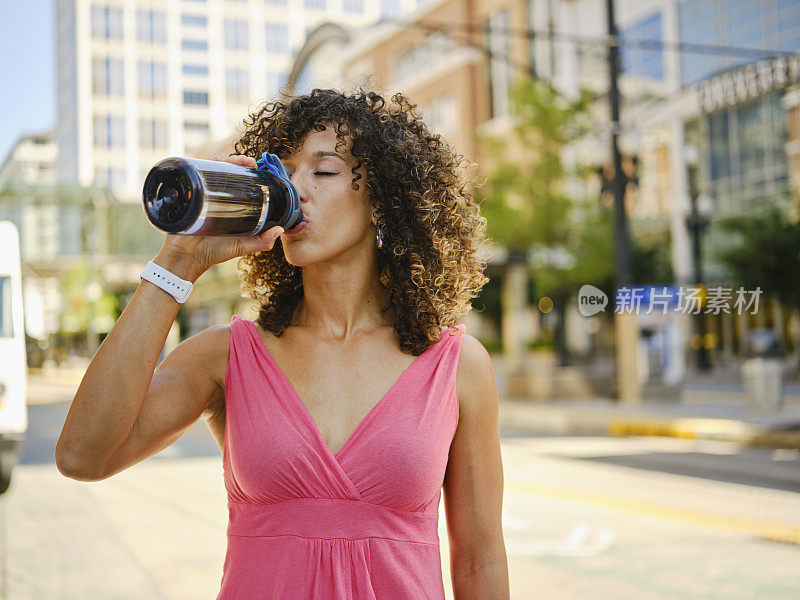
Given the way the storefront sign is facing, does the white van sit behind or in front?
in front

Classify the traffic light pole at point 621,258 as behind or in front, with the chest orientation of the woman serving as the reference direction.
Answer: behind

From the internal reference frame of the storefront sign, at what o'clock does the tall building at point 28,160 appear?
The tall building is roughly at 2 o'clock from the storefront sign.

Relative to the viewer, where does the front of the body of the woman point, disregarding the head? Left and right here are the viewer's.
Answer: facing the viewer

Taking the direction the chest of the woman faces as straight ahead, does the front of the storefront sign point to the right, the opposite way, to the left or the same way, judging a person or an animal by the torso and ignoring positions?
to the right

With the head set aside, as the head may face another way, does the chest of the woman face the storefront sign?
no

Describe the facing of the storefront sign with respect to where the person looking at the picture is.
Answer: facing the viewer and to the left of the viewer

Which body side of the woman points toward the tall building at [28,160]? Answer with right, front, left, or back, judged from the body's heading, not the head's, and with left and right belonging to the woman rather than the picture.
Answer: back

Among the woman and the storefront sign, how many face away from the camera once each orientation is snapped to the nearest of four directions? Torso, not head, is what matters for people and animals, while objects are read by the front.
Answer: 0

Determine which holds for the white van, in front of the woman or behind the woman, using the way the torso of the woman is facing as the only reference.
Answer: behind

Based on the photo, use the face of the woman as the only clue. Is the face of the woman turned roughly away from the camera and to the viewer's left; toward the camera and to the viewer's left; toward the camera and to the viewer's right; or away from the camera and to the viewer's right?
toward the camera and to the viewer's left

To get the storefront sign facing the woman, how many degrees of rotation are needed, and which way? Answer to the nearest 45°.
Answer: approximately 45° to its left
